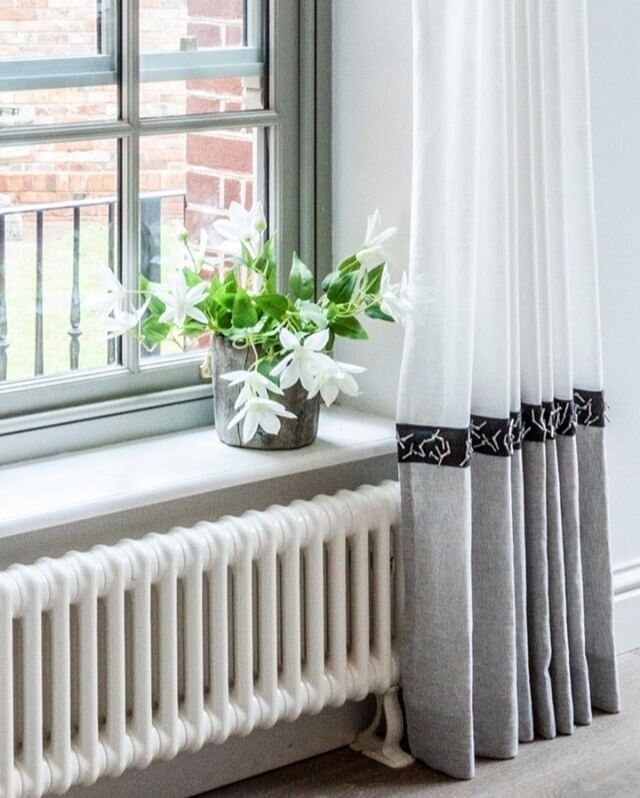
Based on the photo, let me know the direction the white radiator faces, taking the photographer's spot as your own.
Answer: facing the viewer and to the right of the viewer
